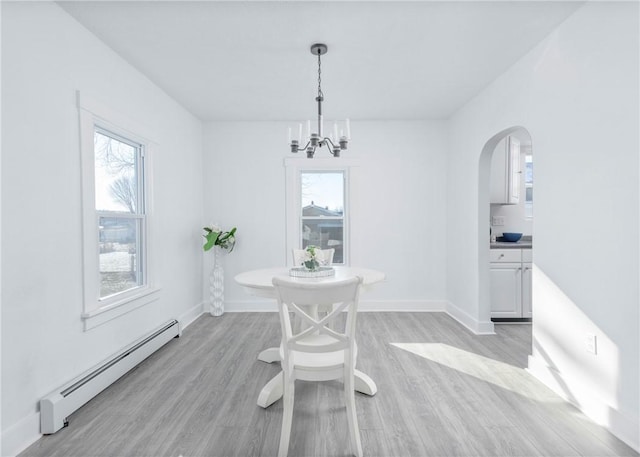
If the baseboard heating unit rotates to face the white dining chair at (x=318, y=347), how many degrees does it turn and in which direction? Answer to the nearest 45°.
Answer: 0° — it already faces it

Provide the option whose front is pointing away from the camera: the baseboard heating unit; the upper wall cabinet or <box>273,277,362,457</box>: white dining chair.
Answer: the white dining chair

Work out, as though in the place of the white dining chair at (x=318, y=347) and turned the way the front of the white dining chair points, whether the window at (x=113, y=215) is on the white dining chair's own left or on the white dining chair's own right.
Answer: on the white dining chair's own left

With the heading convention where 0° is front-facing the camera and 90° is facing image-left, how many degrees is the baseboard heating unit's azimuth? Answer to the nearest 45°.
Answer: approximately 315°

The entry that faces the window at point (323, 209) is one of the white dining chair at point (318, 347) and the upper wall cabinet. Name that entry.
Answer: the white dining chair

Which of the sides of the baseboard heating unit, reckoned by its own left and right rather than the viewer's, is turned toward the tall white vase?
left

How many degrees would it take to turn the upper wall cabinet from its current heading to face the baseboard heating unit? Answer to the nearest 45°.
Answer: approximately 90° to its right

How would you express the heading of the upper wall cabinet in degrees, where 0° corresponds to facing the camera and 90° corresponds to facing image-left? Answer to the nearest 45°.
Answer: approximately 315°

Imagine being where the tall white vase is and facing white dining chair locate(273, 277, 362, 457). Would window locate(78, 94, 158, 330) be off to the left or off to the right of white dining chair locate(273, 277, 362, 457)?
right

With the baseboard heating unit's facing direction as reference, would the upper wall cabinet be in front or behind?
in front

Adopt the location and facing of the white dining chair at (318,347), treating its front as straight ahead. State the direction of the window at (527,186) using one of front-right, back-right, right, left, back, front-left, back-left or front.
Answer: front-right

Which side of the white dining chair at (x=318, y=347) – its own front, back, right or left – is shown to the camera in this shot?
back

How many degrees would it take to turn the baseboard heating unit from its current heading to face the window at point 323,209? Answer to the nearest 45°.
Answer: approximately 45° to its left

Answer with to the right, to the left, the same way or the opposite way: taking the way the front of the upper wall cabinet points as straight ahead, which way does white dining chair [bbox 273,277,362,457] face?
the opposite way
